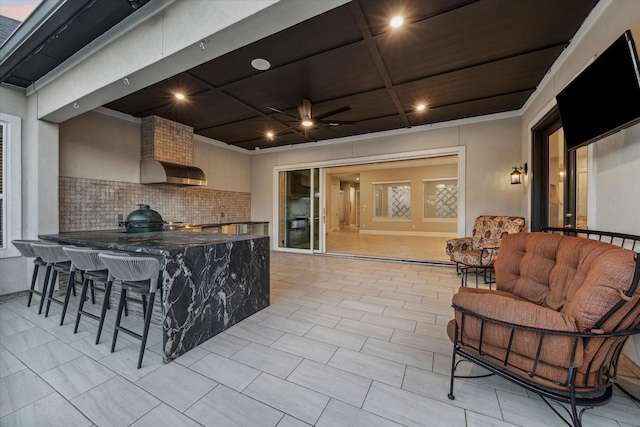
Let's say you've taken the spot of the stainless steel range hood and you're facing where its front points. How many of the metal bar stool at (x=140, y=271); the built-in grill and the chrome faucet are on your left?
1

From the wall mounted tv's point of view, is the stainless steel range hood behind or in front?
in front

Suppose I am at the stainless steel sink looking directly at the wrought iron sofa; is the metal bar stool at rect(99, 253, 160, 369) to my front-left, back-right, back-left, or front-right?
front-right

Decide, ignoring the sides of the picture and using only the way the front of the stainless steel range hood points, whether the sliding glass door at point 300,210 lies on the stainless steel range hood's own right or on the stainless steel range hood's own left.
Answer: on the stainless steel range hood's own left

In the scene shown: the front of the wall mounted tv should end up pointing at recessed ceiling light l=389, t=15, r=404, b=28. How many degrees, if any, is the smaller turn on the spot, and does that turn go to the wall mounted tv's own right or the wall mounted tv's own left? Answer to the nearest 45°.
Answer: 0° — it already faces it

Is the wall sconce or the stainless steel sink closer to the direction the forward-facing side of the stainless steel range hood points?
the wall sconce

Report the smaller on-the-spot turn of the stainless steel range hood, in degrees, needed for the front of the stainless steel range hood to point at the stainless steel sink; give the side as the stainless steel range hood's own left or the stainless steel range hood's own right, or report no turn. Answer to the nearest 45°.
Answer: approximately 90° to the stainless steel range hood's own left

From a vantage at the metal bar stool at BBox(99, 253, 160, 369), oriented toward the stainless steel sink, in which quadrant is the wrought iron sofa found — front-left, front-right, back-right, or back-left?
back-right

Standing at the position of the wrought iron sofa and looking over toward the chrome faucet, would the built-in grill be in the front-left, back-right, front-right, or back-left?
front-left

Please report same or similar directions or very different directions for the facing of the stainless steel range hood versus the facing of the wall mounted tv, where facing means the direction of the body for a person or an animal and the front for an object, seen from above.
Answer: very different directions

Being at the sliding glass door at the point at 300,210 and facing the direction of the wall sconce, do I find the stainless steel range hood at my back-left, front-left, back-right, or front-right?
back-right

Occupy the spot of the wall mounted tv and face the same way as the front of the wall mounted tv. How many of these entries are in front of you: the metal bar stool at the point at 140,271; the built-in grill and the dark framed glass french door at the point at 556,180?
2

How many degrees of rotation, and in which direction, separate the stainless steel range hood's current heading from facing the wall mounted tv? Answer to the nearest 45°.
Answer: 0° — it already faces it

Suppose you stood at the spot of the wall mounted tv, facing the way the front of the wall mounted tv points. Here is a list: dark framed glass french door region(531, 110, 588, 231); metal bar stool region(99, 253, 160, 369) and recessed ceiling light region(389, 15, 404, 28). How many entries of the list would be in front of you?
2

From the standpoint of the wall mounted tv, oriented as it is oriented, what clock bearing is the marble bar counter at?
The marble bar counter is roughly at 12 o'clock from the wall mounted tv.

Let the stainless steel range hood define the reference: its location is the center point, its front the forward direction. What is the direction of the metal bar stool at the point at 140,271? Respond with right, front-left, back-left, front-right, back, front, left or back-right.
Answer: front-right
